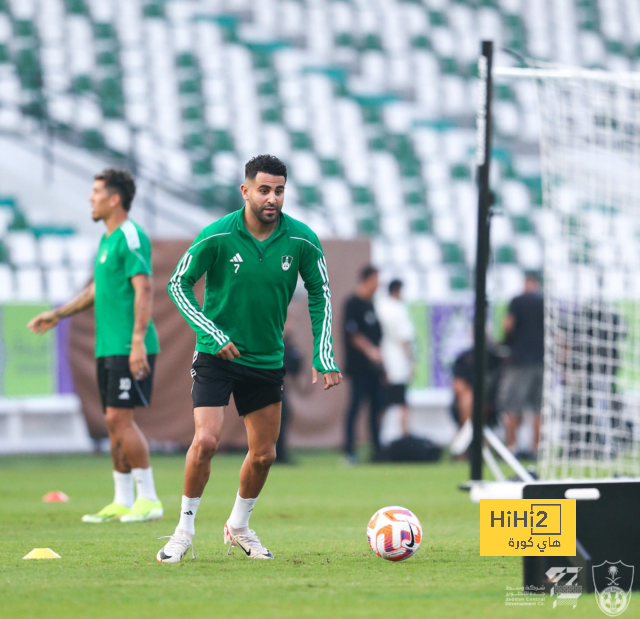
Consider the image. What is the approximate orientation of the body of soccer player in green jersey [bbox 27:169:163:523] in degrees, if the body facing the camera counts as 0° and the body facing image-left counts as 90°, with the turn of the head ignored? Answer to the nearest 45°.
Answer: approximately 90°

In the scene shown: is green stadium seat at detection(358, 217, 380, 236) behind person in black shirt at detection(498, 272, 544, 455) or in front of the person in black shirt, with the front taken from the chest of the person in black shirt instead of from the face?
in front

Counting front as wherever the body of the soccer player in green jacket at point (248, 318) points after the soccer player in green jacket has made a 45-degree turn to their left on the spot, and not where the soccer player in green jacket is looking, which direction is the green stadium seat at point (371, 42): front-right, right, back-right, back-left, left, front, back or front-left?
back-left

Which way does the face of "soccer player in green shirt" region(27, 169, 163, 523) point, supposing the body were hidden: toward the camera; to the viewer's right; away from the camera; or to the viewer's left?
to the viewer's left

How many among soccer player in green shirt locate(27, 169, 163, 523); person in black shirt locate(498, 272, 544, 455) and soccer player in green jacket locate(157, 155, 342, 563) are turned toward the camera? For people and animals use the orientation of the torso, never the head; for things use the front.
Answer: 1

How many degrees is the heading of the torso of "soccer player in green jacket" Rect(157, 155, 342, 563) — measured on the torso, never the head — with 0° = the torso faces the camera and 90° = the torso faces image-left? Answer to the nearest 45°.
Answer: approximately 0°

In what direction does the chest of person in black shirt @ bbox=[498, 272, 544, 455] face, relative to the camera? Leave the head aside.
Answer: away from the camera

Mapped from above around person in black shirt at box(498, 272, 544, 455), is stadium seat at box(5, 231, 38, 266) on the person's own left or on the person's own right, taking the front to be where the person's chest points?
on the person's own left

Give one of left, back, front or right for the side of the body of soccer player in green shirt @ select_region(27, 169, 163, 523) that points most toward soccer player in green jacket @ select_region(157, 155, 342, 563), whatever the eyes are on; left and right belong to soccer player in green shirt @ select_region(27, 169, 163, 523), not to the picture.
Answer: left
